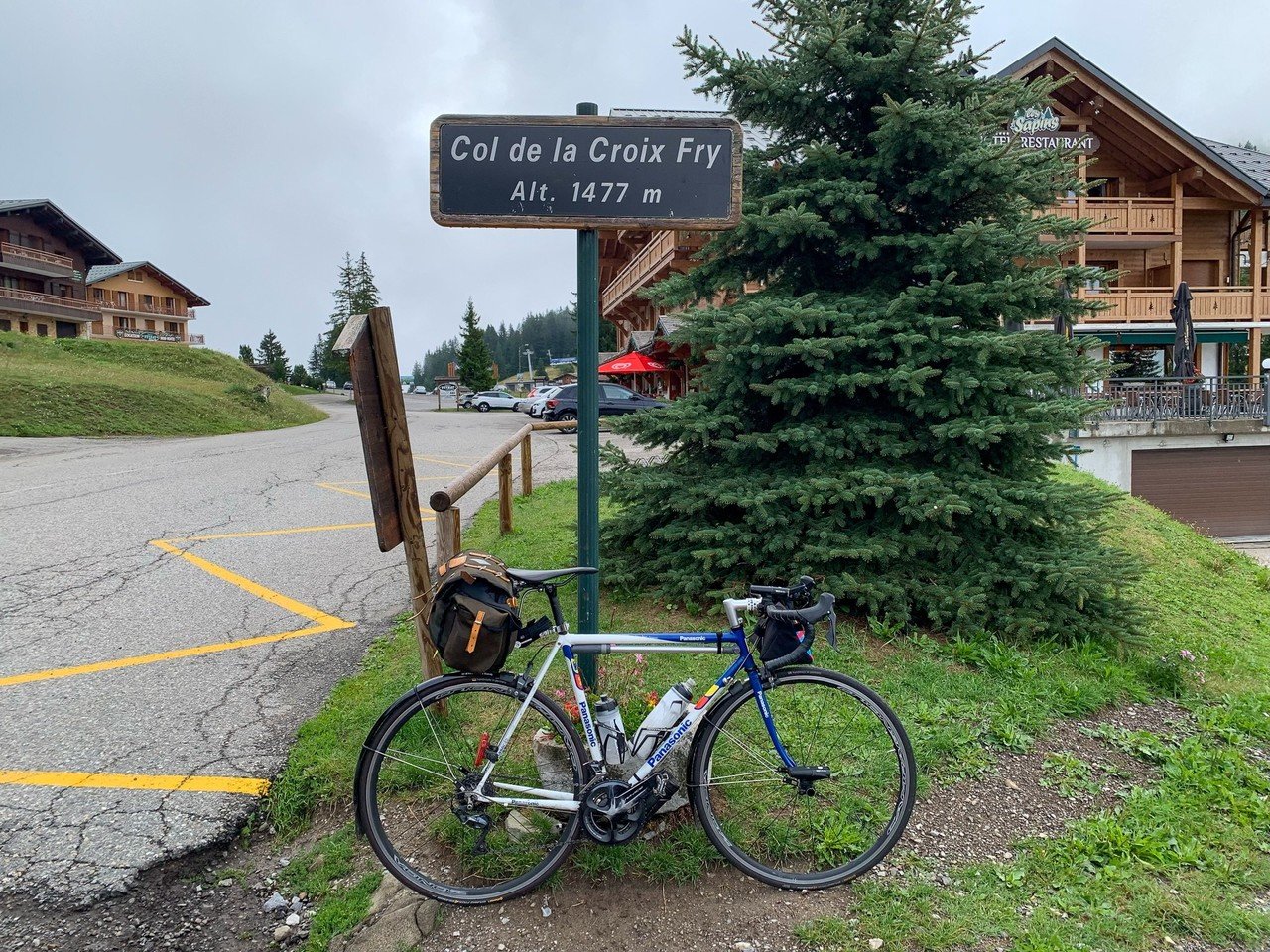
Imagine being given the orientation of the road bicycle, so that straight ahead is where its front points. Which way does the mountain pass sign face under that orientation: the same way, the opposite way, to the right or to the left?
to the right

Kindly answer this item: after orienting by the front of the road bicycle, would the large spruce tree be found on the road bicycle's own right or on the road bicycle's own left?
on the road bicycle's own left

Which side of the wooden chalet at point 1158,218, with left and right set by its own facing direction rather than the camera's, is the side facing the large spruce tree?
front

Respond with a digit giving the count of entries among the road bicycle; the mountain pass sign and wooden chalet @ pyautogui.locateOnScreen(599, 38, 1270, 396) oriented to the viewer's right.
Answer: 1

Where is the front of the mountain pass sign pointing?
toward the camera

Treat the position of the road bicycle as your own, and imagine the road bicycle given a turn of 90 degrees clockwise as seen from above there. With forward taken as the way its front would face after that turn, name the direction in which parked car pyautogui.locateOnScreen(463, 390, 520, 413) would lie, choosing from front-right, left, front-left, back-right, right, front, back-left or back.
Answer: back

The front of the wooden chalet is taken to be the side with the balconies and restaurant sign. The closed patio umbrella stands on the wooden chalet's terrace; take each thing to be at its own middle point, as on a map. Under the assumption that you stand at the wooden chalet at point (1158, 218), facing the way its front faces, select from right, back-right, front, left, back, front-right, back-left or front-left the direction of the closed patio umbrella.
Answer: front

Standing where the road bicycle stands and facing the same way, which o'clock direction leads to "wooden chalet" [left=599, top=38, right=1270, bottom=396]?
The wooden chalet is roughly at 10 o'clock from the road bicycle.

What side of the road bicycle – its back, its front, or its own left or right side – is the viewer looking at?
right
